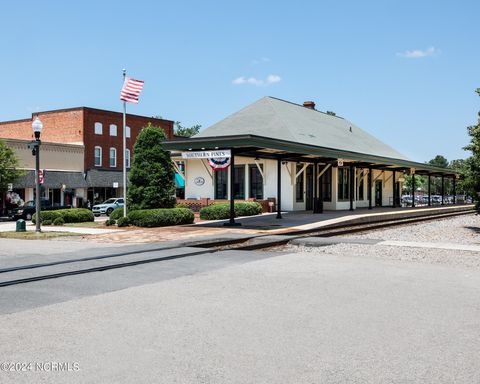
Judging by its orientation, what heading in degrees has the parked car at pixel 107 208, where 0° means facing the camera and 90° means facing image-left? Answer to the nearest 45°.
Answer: approximately 45°

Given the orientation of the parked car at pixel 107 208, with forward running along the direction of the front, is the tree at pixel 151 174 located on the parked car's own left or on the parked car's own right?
on the parked car's own left

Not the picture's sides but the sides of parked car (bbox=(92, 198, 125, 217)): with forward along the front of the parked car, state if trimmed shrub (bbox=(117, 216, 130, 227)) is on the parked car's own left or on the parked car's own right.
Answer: on the parked car's own left

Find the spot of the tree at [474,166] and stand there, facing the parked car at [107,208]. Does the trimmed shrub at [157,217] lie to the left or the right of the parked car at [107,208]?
left

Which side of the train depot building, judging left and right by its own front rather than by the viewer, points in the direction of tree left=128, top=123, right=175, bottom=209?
right

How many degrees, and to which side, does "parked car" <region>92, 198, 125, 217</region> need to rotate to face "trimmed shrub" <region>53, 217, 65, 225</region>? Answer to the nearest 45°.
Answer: approximately 45° to its left

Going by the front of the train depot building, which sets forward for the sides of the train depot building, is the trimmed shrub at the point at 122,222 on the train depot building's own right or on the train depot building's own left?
on the train depot building's own right
